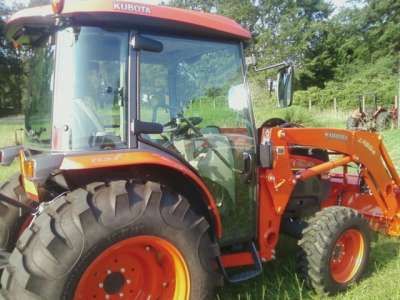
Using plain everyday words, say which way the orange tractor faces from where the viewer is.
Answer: facing away from the viewer and to the right of the viewer
